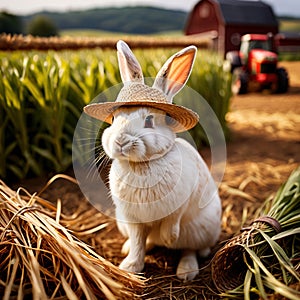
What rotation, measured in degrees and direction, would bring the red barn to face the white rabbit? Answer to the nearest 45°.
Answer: approximately 45° to its left

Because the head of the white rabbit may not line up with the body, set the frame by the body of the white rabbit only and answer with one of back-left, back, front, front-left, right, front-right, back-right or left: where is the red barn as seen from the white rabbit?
back-right

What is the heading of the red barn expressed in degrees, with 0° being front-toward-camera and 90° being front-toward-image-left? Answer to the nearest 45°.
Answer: approximately 45°
